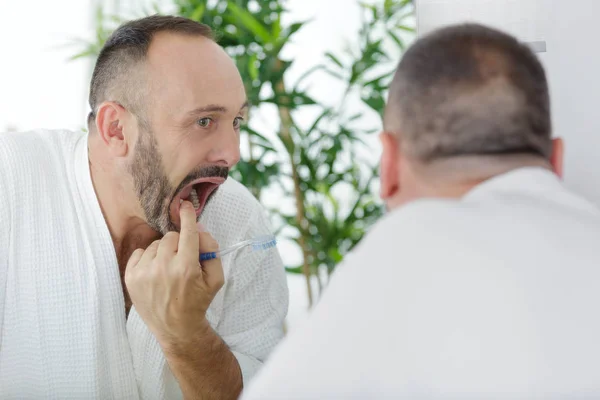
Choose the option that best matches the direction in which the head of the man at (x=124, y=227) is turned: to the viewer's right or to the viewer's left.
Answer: to the viewer's right

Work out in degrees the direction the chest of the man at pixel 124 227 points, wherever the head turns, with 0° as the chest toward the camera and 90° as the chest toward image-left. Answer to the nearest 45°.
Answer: approximately 315°

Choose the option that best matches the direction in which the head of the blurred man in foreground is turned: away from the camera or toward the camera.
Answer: away from the camera

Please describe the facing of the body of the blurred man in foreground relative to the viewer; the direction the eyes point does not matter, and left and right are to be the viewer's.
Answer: facing away from the viewer
